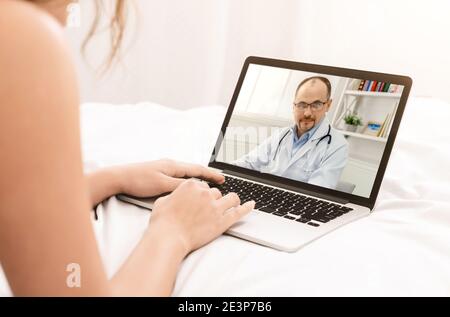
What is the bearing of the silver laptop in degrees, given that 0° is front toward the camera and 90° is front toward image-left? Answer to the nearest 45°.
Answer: approximately 45°
